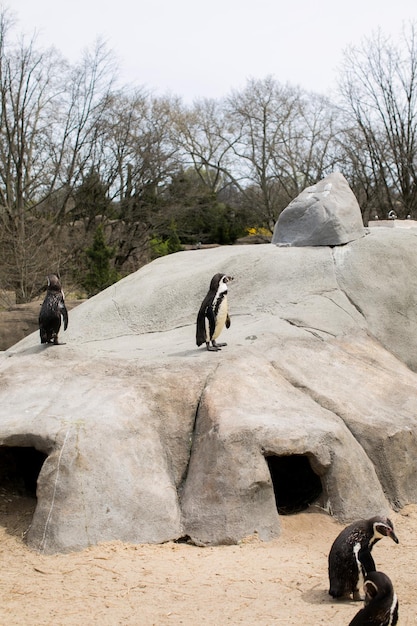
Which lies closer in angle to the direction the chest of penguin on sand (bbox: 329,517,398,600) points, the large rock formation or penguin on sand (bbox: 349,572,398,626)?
the penguin on sand

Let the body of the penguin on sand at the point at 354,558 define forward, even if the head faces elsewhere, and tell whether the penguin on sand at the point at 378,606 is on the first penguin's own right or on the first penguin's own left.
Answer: on the first penguin's own right

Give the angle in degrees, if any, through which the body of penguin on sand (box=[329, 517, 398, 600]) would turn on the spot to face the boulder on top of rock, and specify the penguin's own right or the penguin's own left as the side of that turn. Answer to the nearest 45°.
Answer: approximately 90° to the penguin's own left

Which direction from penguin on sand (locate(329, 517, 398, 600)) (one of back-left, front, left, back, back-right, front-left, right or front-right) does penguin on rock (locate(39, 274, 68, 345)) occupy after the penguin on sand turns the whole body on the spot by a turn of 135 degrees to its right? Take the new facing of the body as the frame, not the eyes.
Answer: right

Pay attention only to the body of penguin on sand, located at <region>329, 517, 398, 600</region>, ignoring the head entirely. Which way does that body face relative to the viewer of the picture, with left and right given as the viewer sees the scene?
facing to the right of the viewer

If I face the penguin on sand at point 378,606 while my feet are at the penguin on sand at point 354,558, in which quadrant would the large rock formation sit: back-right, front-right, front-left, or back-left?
back-right

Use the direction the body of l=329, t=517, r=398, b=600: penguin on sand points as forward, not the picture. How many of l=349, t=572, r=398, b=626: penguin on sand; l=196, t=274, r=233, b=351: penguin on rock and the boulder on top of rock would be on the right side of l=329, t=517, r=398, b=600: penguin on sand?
1

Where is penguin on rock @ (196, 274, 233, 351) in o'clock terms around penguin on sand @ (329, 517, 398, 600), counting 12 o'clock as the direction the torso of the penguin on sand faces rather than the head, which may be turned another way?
The penguin on rock is roughly at 8 o'clock from the penguin on sand.
